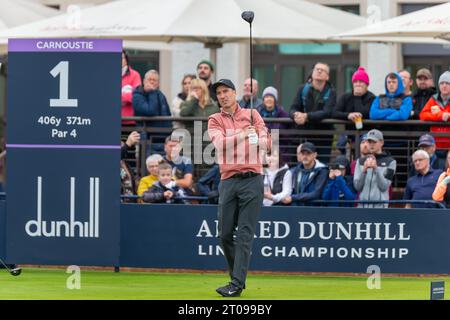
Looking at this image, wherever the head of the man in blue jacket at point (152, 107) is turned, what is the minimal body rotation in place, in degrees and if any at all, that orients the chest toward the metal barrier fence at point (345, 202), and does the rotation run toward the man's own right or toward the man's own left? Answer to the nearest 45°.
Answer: approximately 45° to the man's own left

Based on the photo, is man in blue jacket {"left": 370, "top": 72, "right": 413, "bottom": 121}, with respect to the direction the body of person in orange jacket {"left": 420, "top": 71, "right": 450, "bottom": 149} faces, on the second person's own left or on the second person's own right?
on the second person's own right

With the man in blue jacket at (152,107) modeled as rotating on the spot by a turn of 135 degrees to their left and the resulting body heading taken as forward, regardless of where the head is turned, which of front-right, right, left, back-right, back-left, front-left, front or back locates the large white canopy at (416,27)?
front-right

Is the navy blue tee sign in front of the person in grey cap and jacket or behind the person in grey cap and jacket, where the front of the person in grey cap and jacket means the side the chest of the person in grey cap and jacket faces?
in front

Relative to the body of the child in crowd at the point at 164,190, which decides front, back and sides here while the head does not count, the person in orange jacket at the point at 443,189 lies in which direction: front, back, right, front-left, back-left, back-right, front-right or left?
left
